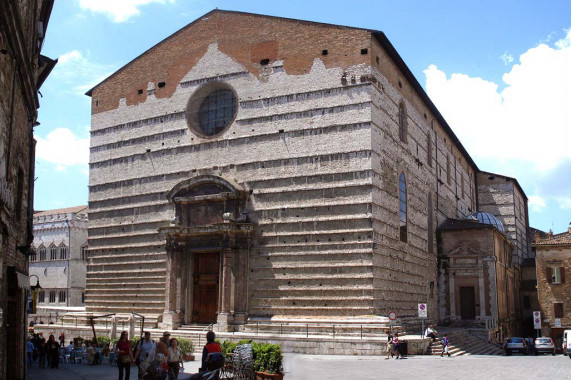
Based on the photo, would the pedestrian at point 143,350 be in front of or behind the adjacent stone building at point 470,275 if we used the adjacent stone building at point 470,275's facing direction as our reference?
in front

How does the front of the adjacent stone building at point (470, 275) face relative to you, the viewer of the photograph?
facing the viewer

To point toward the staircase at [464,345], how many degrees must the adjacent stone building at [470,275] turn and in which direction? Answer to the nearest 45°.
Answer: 0° — it already faces it

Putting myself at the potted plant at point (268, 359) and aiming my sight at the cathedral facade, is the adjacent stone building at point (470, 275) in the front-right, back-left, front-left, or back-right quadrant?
front-right

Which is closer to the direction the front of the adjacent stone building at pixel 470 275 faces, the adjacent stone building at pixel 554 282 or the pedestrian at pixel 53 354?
the pedestrian

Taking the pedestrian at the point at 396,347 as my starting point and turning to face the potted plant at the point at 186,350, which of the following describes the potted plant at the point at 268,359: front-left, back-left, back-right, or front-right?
front-left

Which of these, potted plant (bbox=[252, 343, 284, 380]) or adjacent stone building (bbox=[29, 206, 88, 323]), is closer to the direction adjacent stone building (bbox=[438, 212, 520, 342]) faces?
the potted plant

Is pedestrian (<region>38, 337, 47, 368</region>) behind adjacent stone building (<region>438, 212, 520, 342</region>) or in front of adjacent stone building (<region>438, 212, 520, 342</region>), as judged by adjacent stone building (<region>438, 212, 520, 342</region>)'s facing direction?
in front

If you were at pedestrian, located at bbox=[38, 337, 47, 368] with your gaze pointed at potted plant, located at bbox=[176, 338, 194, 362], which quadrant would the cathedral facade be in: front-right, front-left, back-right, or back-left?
front-left

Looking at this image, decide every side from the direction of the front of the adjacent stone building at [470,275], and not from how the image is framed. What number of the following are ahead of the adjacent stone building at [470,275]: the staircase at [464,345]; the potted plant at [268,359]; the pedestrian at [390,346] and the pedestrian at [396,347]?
4

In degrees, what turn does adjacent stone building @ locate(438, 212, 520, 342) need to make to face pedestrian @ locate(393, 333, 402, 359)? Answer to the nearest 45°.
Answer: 0° — it already faces them

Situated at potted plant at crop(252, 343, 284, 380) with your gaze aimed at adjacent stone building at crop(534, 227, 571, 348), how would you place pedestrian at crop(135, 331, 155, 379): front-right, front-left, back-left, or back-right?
back-left

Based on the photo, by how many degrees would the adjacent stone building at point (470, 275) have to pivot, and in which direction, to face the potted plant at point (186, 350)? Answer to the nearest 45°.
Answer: approximately 45° to its right

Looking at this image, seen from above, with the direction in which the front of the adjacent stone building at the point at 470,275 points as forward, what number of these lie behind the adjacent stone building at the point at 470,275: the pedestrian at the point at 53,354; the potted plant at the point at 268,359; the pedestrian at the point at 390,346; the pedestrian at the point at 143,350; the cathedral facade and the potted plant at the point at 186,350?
0

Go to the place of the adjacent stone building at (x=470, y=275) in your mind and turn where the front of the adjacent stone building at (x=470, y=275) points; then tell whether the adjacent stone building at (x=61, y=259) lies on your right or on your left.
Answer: on your right

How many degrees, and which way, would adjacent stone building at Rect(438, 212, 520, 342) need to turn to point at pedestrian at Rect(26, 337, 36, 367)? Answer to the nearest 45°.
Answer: approximately 45° to its right
